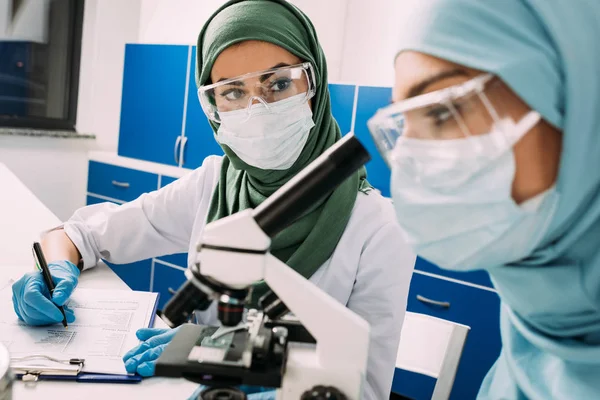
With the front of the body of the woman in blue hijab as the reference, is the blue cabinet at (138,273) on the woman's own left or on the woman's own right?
on the woman's own right

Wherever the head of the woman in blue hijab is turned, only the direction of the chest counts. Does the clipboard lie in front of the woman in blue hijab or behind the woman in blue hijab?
in front

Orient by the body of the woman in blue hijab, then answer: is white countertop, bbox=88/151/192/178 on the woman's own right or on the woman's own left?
on the woman's own right

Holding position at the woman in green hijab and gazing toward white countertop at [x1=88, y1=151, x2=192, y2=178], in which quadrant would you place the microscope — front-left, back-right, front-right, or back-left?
back-left

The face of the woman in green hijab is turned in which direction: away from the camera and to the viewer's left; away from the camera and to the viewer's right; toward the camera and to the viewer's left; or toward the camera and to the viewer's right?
toward the camera and to the viewer's right

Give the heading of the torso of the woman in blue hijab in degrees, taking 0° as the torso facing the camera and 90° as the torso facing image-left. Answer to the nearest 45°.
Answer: approximately 90°
